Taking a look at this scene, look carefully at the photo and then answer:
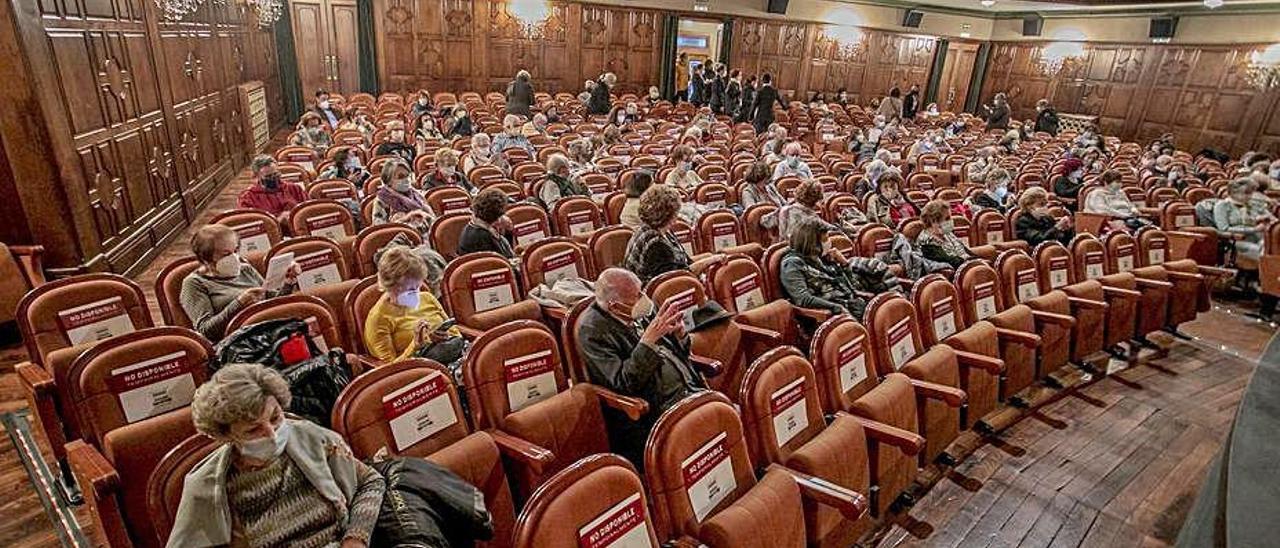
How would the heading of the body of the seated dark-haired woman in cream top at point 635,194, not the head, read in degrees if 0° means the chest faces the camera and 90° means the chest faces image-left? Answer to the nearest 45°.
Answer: approximately 315°

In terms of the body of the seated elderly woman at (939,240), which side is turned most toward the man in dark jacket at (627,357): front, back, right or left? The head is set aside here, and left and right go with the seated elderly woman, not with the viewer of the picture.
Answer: right

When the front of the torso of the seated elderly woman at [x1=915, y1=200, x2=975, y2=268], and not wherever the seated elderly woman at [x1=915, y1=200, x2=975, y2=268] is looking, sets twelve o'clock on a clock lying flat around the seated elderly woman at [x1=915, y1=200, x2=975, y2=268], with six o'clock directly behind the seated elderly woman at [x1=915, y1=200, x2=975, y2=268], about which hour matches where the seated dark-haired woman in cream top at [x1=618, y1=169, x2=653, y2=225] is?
the seated dark-haired woman in cream top at [x1=618, y1=169, x2=653, y2=225] is roughly at 4 o'clock from the seated elderly woman at [x1=915, y1=200, x2=975, y2=268].

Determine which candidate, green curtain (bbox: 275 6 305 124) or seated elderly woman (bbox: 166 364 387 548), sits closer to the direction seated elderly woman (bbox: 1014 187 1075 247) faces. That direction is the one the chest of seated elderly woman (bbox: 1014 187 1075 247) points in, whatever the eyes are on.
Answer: the seated elderly woman

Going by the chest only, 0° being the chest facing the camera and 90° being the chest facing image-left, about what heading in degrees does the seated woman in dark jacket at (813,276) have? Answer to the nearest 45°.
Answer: approximately 315°

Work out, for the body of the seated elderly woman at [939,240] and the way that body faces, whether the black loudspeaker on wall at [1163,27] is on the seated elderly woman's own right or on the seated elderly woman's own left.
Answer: on the seated elderly woman's own left

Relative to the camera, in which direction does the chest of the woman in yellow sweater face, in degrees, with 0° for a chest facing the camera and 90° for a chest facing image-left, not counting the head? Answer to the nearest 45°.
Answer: approximately 315°
